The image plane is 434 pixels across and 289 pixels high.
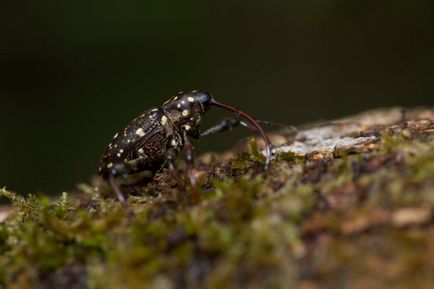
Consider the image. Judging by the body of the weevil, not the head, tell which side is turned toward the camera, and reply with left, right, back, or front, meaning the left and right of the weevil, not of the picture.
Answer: right
